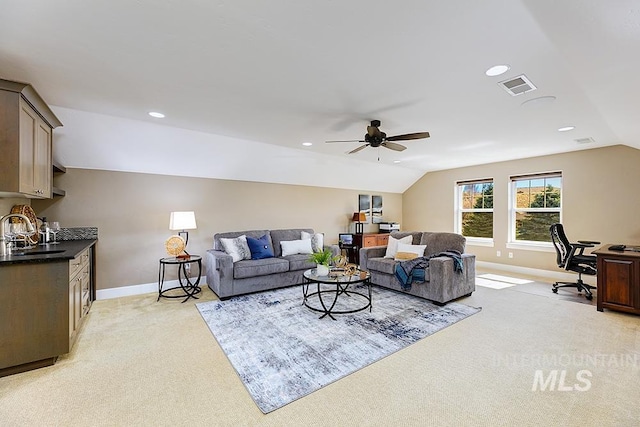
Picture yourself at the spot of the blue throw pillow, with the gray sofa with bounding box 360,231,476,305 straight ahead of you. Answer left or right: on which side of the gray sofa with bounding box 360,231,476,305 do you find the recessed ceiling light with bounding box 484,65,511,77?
right

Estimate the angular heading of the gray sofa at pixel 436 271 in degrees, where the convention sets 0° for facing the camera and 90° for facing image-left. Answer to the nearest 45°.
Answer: approximately 45°

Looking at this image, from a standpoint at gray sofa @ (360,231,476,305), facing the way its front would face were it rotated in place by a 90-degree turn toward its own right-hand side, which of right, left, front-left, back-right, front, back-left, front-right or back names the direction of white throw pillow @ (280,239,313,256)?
front-left

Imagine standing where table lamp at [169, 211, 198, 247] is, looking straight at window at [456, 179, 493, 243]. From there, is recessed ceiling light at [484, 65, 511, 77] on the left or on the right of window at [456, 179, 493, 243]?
right

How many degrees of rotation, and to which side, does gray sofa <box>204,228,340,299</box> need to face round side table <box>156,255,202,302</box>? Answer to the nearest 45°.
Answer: approximately 135° to its right

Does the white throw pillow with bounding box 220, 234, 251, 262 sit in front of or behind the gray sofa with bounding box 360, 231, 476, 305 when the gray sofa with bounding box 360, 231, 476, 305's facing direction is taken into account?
in front

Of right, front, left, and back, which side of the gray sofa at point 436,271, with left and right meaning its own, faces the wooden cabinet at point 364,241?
right

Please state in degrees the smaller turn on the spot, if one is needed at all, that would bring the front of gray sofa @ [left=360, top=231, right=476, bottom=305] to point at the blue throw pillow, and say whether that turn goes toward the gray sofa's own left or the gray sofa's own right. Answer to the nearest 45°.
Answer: approximately 45° to the gray sofa's own right

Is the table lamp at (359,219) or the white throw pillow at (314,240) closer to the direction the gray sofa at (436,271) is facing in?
the white throw pillow

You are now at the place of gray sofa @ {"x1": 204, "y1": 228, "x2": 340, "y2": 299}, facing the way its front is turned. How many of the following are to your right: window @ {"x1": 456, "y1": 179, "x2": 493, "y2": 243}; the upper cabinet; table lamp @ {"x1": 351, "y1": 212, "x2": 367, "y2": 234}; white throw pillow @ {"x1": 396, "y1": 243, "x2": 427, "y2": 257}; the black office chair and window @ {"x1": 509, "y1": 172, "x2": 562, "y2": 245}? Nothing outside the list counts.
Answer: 1

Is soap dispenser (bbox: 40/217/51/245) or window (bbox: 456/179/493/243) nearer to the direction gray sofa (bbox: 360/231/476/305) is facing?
the soap dispenser

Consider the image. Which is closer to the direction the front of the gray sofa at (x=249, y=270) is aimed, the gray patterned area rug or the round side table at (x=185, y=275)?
the gray patterned area rug

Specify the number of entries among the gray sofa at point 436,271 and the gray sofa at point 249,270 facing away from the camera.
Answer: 0

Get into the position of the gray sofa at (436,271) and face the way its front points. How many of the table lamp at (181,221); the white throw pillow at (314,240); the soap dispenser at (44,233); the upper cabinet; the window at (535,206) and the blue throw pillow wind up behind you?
1
